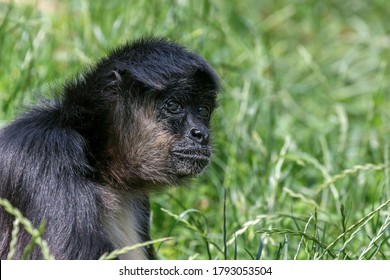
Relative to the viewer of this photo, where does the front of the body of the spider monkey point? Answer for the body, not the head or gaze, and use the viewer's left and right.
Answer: facing the viewer and to the right of the viewer
